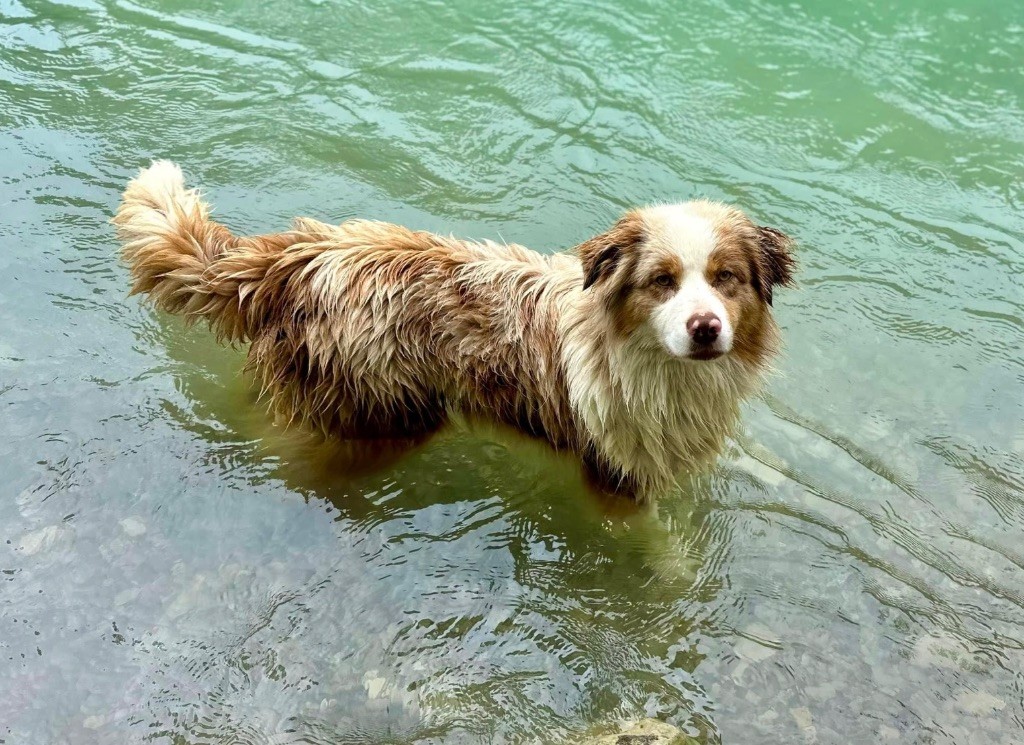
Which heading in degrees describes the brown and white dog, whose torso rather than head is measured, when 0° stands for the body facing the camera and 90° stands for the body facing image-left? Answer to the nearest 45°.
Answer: approximately 315°
